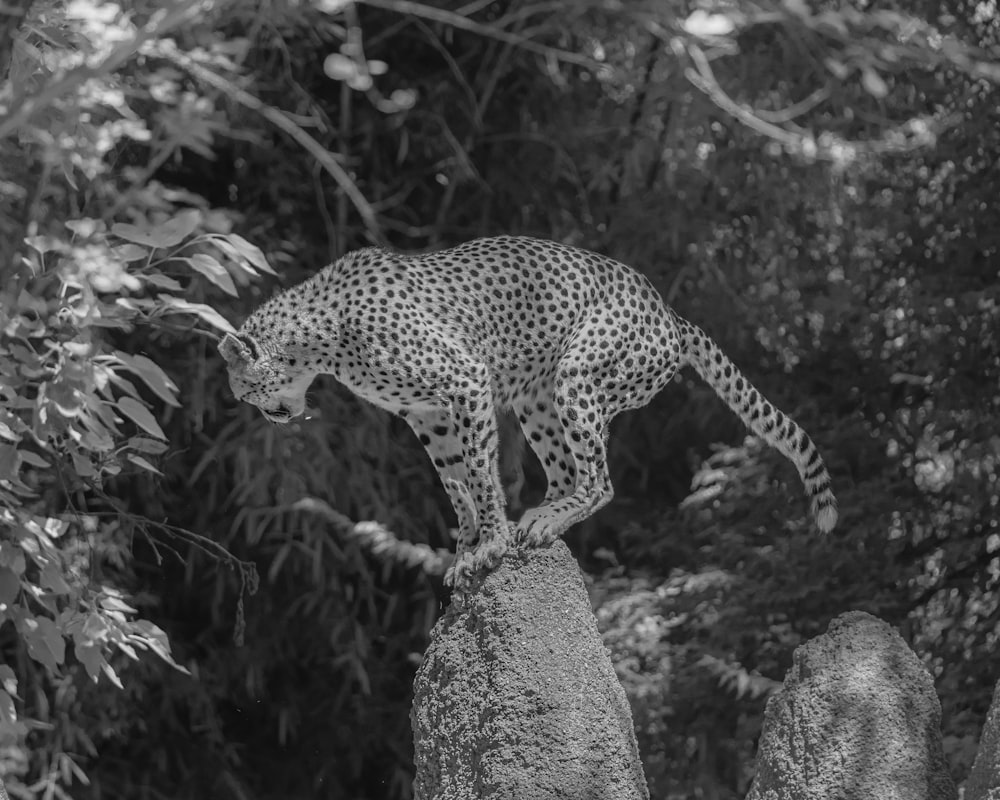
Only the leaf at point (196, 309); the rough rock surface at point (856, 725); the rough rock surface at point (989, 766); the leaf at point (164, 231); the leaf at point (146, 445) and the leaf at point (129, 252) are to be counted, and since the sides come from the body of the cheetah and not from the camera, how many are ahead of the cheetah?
4

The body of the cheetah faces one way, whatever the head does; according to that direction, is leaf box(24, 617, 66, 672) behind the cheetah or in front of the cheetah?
in front

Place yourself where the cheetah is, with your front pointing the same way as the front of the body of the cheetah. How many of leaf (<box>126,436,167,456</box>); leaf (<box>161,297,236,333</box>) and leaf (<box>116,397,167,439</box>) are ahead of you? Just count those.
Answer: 3

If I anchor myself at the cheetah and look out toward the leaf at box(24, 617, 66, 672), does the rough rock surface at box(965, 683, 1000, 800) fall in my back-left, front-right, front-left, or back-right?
back-left

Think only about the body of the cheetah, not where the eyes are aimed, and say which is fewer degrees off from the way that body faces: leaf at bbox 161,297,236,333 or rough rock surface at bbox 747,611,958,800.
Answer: the leaf

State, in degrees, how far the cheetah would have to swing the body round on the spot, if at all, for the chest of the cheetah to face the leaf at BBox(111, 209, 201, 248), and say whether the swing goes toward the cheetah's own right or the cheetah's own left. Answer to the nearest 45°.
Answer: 0° — it already faces it

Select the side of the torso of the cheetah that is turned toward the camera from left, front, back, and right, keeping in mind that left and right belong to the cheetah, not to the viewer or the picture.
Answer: left

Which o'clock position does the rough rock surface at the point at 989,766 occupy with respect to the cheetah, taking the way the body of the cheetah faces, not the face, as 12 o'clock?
The rough rock surface is roughly at 7 o'clock from the cheetah.

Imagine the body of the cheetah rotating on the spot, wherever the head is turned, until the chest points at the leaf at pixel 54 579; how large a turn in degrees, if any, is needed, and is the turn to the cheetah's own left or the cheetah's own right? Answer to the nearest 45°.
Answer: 0° — it already faces it

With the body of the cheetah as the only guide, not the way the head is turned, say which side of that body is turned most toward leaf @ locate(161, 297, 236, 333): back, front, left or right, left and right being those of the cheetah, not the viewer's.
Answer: front

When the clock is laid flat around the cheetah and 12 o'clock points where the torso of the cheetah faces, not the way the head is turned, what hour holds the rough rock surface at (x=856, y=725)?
The rough rock surface is roughly at 7 o'clock from the cheetah.

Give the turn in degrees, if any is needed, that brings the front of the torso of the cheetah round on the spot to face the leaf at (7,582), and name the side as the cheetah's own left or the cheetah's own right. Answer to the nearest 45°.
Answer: approximately 45° to the cheetah's own left

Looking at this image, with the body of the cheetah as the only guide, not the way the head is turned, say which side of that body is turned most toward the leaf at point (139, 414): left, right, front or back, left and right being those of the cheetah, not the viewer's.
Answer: front

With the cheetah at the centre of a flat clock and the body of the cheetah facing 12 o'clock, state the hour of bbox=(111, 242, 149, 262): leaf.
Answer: The leaf is roughly at 12 o'clock from the cheetah.
